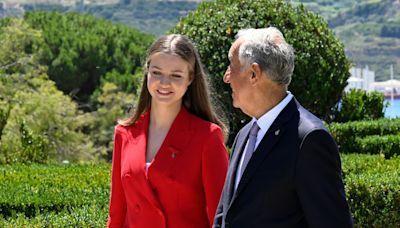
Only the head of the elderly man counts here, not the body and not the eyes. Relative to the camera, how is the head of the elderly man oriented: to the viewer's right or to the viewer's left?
to the viewer's left

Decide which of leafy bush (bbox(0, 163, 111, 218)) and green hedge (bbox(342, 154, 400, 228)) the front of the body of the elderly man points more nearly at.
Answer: the leafy bush

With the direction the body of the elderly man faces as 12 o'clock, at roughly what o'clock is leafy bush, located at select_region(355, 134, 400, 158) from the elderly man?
The leafy bush is roughly at 5 o'clock from the elderly man.

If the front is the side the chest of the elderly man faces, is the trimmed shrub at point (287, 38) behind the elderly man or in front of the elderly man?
behind

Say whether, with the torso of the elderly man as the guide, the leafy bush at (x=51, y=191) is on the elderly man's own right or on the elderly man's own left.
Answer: on the elderly man's own right

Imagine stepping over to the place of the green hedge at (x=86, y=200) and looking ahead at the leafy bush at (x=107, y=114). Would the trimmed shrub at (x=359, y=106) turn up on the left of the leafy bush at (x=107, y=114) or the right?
right

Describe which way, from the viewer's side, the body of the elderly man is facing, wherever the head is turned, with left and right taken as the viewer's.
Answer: facing the viewer and to the left of the viewer
